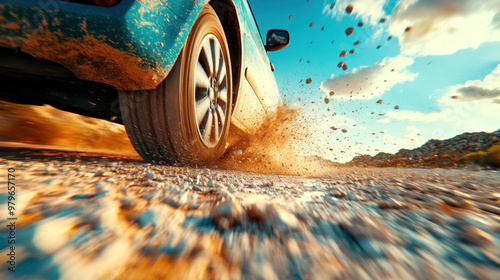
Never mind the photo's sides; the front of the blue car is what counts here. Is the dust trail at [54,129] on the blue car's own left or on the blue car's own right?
on the blue car's own left

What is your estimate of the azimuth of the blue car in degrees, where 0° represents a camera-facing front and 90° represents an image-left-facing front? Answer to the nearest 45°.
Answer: approximately 225°
